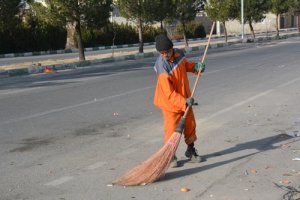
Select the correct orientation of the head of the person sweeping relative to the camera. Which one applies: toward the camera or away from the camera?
toward the camera

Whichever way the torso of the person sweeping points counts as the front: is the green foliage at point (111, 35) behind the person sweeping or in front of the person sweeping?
behind

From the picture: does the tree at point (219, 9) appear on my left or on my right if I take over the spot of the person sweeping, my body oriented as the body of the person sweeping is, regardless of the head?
on my left

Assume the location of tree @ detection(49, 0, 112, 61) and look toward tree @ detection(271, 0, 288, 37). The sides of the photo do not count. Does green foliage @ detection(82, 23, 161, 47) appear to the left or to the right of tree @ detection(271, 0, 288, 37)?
left

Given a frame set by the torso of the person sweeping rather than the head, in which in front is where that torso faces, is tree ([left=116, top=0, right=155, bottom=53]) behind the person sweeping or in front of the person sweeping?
behind

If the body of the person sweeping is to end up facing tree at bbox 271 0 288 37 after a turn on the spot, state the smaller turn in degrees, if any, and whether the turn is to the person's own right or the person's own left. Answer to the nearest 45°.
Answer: approximately 135° to the person's own left

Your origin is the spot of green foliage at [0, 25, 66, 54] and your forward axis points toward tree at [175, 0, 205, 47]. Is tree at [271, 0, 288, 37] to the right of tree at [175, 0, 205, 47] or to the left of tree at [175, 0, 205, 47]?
left

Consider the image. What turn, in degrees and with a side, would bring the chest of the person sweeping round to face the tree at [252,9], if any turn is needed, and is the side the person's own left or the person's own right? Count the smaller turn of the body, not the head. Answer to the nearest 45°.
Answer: approximately 135° to the person's own left
